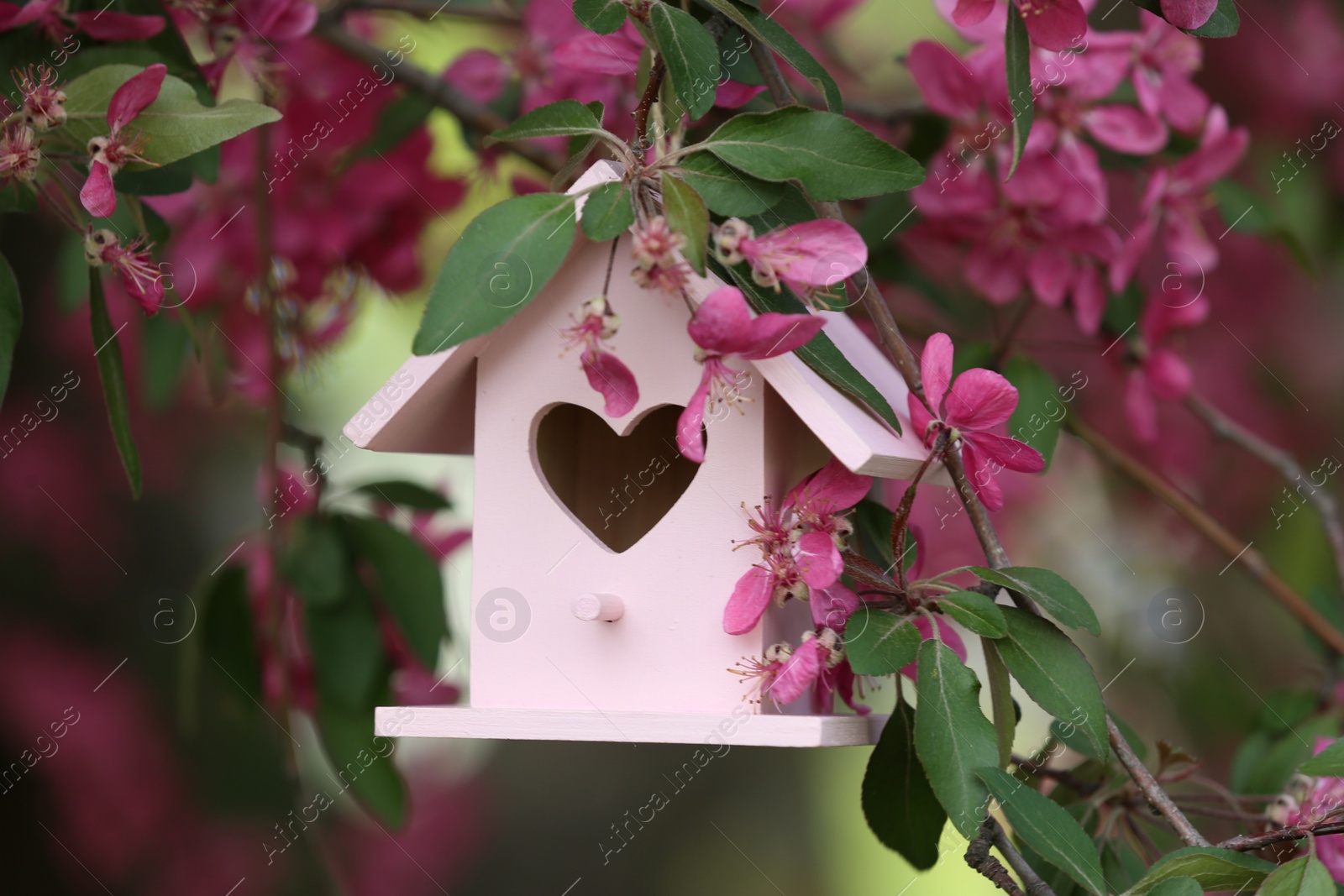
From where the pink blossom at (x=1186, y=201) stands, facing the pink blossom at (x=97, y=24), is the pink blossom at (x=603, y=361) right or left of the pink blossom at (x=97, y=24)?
left

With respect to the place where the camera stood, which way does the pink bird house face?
facing the viewer
